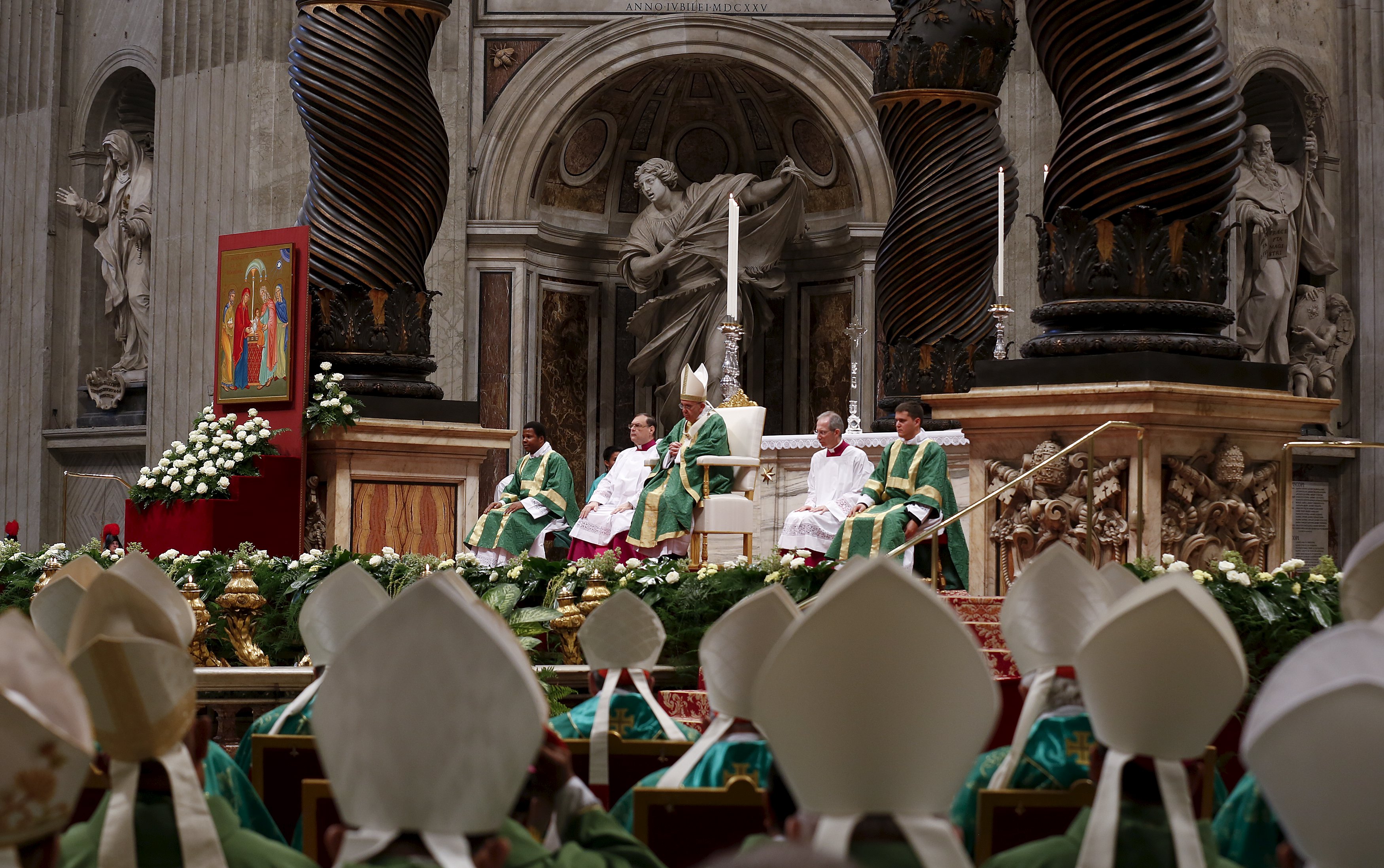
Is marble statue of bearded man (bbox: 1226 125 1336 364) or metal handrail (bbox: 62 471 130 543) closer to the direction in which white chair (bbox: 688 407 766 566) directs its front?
the metal handrail

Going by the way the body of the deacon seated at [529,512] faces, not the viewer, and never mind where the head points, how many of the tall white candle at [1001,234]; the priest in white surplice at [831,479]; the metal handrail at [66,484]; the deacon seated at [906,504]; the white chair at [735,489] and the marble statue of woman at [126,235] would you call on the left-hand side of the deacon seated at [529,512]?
4

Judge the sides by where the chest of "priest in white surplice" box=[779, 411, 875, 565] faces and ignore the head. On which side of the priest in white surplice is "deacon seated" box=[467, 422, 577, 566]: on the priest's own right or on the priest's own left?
on the priest's own right

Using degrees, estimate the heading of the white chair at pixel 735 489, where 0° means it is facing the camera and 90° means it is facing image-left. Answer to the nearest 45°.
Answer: approximately 45°
